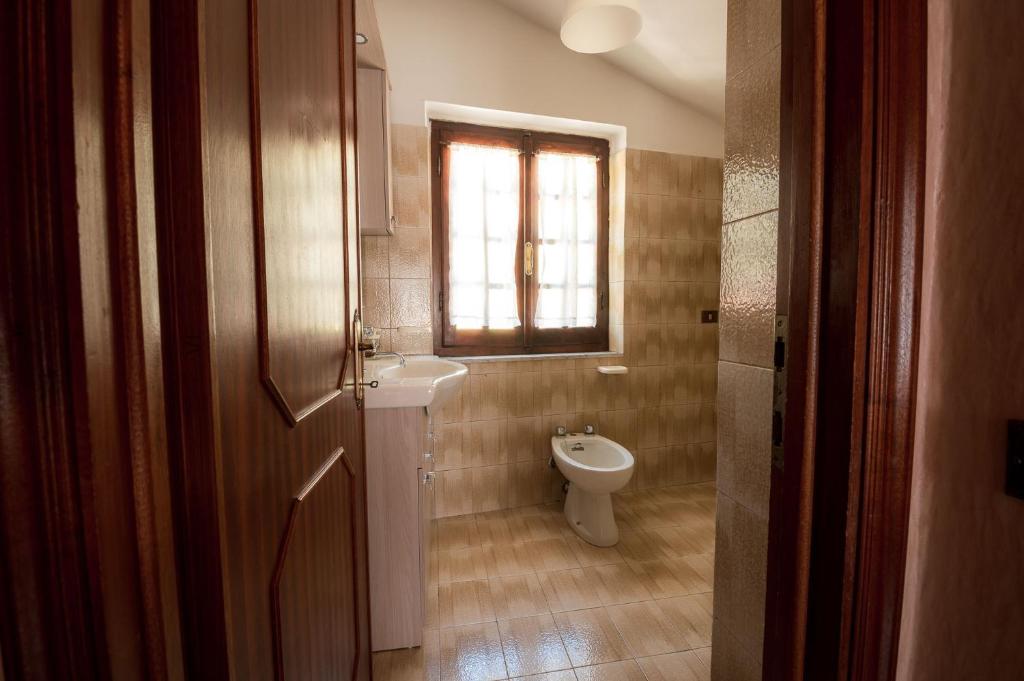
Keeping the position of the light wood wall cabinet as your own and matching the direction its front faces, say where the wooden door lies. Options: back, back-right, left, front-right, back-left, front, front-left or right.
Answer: right

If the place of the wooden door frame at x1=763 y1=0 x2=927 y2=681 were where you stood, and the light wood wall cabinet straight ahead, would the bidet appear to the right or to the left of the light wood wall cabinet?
right

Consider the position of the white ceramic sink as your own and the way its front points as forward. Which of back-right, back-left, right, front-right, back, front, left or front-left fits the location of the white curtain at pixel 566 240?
front-left

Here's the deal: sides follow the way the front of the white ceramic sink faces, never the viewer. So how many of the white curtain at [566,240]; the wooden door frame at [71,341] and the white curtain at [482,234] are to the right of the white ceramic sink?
1

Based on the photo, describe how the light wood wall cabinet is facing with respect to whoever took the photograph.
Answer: facing to the right of the viewer

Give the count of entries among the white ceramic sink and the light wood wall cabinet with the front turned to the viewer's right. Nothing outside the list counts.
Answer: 2

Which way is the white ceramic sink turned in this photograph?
to the viewer's right

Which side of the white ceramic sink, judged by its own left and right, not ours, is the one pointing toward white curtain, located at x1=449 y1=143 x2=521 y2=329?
left

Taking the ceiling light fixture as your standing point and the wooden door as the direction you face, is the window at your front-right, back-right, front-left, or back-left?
back-right

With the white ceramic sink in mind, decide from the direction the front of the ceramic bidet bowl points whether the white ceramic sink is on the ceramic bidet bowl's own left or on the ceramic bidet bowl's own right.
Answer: on the ceramic bidet bowl's own right

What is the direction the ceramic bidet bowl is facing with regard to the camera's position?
facing the viewer and to the right of the viewer

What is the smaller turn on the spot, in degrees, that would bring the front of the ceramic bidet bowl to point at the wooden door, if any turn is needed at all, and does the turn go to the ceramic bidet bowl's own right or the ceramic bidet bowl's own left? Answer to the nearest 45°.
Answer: approximately 45° to the ceramic bidet bowl's own right

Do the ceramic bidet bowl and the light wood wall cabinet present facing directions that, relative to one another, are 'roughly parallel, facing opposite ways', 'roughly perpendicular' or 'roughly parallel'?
roughly perpendicular
